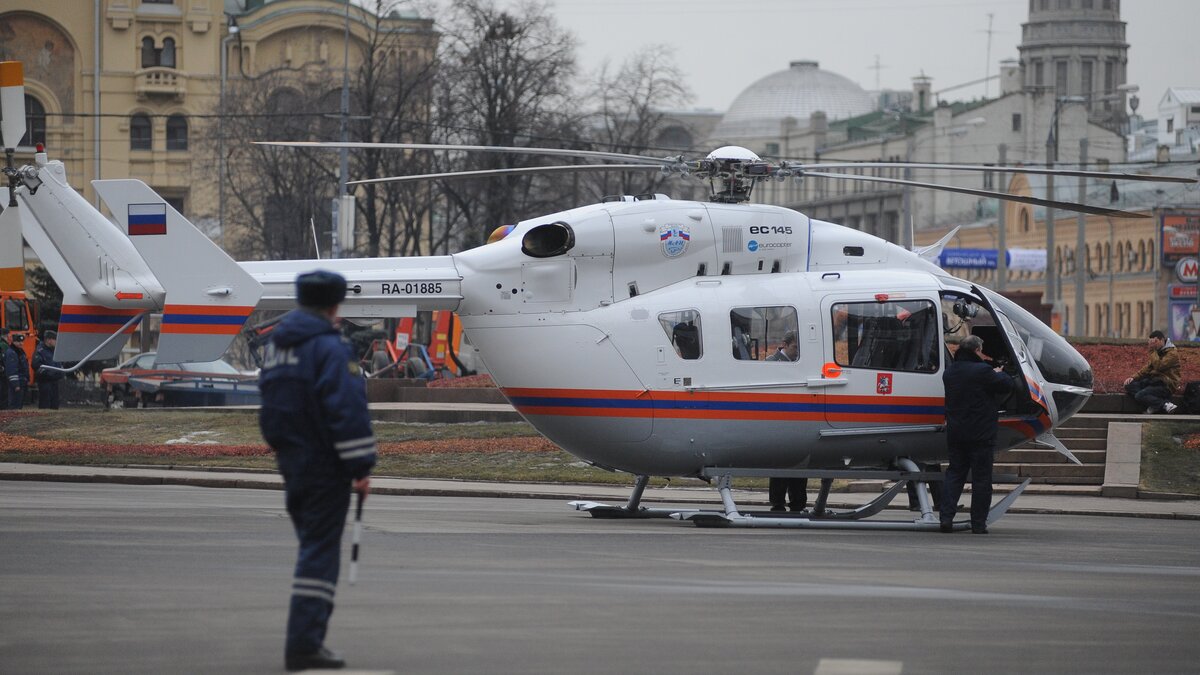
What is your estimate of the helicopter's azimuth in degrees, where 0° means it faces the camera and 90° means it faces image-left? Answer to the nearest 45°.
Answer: approximately 270°

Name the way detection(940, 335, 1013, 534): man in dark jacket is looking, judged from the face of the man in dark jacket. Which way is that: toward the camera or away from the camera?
away from the camera

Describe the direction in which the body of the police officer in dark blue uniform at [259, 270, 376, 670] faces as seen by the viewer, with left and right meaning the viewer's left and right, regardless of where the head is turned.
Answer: facing away from the viewer and to the right of the viewer

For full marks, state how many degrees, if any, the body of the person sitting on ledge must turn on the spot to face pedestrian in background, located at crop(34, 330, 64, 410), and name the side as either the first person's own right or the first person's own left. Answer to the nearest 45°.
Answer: approximately 45° to the first person's own right

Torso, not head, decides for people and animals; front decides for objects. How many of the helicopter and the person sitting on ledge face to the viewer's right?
1

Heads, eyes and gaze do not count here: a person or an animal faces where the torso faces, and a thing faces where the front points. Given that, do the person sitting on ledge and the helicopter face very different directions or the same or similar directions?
very different directions

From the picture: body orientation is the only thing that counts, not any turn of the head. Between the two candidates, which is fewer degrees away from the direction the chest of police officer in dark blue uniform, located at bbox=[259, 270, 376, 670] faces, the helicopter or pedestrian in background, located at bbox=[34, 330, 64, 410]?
the helicopter
